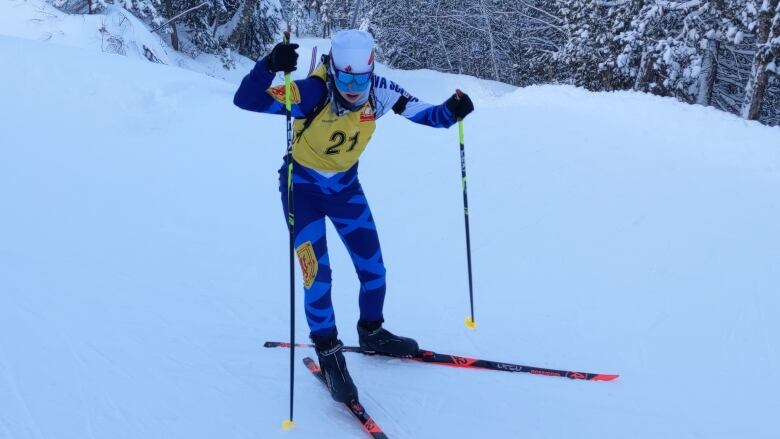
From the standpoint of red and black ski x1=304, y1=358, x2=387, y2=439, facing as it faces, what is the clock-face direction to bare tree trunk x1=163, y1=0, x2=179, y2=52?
The bare tree trunk is roughly at 7 o'clock from the red and black ski.

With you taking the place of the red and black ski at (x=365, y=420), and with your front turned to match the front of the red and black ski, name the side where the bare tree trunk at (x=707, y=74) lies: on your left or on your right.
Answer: on your left

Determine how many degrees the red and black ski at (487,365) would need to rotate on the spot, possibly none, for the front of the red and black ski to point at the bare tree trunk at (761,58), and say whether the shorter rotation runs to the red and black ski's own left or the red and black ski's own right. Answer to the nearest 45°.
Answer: approximately 45° to the red and black ski's own left

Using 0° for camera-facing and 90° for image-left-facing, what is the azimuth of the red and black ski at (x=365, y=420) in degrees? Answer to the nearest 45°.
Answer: approximately 315°

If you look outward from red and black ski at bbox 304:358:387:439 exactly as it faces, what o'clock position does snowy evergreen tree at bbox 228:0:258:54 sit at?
The snowy evergreen tree is roughly at 7 o'clock from the red and black ski.

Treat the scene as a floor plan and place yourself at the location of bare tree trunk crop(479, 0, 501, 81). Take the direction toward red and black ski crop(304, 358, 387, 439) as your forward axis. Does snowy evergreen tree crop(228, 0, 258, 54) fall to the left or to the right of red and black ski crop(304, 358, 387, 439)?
right

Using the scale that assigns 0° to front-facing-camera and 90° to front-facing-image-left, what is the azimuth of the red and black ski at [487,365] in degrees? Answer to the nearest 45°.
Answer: approximately 270°

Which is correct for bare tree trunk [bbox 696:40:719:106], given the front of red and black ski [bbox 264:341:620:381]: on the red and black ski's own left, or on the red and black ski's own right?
on the red and black ski's own left

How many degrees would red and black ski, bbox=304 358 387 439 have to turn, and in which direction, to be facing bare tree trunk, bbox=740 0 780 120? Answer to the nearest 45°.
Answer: approximately 90° to its left
